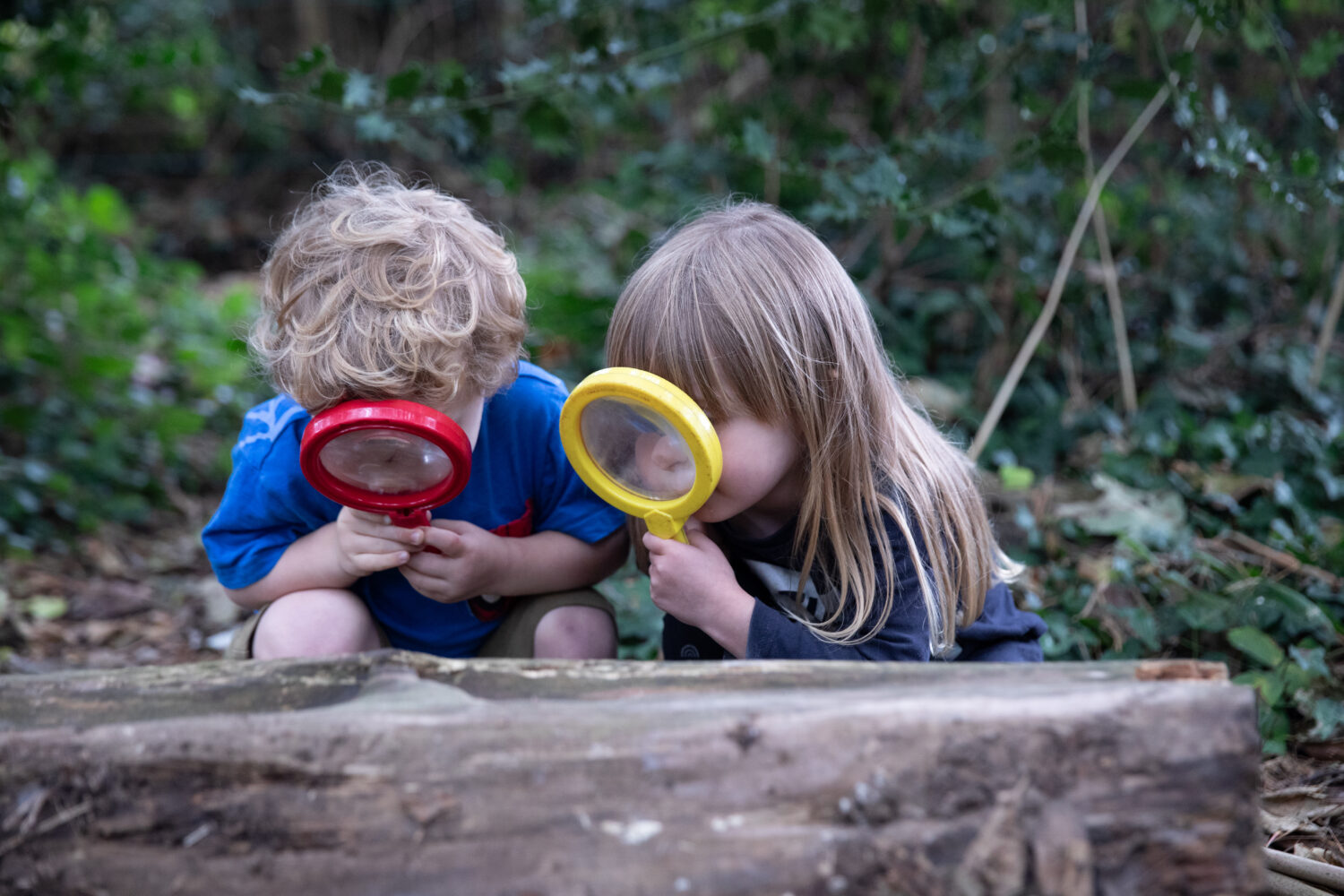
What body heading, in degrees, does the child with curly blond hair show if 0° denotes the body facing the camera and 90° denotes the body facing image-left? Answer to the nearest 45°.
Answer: approximately 0°

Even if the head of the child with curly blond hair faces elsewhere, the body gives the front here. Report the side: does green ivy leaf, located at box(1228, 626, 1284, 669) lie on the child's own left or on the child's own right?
on the child's own left

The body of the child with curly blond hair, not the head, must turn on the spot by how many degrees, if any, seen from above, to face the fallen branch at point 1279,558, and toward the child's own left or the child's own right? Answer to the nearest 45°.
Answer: approximately 90° to the child's own left

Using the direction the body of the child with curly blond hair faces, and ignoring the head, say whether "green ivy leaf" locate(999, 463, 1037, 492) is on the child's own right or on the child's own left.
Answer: on the child's own left

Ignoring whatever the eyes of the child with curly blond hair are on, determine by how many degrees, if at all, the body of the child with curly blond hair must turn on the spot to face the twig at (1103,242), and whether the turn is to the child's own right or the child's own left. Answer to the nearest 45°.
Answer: approximately 135° to the child's own left

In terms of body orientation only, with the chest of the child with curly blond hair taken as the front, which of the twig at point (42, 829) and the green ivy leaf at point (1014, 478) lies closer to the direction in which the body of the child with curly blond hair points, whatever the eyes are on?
the twig

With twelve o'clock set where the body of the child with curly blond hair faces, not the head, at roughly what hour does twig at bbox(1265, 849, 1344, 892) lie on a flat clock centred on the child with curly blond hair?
The twig is roughly at 10 o'clock from the child with curly blond hair.
